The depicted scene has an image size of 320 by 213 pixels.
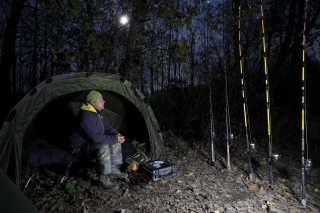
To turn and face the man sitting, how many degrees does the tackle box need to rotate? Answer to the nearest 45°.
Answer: approximately 135° to its right

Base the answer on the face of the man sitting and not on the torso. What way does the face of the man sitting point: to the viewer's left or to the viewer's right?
to the viewer's right

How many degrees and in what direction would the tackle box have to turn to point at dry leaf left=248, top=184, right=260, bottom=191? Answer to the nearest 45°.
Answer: approximately 45° to its left

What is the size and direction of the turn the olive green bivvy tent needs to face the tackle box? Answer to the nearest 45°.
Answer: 0° — it already faces it

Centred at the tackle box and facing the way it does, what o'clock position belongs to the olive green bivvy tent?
The olive green bivvy tent is roughly at 5 o'clock from the tackle box.

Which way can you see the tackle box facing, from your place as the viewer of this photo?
facing the viewer and to the right of the viewer

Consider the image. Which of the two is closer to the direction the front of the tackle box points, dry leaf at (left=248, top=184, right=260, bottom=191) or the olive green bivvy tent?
the dry leaf

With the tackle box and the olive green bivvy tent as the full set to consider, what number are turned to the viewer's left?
0

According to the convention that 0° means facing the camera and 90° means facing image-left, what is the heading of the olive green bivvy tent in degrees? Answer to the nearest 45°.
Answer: approximately 315°
